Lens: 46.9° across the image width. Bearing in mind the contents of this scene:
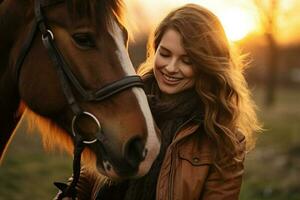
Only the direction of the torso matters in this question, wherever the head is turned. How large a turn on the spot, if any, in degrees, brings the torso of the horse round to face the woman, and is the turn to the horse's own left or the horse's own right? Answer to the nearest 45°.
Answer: approximately 45° to the horse's own left

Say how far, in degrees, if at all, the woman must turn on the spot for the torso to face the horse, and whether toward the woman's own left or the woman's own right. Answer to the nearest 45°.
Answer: approximately 45° to the woman's own right

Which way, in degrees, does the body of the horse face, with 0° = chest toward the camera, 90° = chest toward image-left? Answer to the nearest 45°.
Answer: approximately 315°

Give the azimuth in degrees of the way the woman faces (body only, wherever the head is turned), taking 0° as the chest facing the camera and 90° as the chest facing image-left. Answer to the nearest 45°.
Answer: approximately 45°
